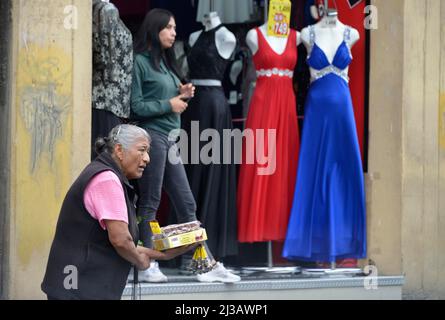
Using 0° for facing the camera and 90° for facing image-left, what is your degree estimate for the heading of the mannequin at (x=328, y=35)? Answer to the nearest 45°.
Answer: approximately 0°

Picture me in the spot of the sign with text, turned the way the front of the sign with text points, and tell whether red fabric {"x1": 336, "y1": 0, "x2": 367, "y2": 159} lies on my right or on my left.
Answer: on my left

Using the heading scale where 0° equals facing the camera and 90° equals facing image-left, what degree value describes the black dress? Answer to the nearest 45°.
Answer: approximately 45°

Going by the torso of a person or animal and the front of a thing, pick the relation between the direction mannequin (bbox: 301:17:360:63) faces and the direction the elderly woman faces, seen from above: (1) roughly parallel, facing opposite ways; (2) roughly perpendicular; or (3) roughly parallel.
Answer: roughly perpendicular

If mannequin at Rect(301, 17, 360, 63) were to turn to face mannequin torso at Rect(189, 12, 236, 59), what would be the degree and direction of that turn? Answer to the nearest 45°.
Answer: approximately 45° to its right

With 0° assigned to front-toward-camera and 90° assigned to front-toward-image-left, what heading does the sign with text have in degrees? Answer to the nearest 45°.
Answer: approximately 0°

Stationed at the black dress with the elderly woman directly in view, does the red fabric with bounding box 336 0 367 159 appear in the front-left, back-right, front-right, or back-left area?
back-left

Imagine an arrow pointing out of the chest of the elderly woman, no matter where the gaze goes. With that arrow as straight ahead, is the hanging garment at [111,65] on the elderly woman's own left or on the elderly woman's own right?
on the elderly woman's own left

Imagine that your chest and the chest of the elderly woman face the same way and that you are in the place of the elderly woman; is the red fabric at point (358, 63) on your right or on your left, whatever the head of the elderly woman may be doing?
on your left

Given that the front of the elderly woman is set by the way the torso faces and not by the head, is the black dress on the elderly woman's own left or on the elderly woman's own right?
on the elderly woman's own left

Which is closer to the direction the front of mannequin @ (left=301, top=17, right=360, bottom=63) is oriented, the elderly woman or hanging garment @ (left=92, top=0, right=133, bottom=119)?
the elderly woman

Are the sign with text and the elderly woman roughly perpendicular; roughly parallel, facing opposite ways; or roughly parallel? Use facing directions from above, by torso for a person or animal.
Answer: roughly perpendicular

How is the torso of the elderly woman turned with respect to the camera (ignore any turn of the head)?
to the viewer's right
